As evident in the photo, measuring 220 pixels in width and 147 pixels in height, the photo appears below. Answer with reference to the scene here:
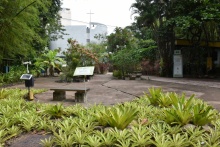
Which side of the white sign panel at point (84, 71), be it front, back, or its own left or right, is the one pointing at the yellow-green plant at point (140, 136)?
front

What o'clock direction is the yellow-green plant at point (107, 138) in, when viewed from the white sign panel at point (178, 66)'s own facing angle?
The yellow-green plant is roughly at 12 o'clock from the white sign panel.

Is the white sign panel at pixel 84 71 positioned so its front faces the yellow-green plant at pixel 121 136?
yes

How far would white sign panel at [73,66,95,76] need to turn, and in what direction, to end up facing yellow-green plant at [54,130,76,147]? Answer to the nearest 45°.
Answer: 0° — it already faces it

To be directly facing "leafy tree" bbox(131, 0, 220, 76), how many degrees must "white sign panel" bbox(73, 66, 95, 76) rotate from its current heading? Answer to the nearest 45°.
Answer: approximately 135° to its left

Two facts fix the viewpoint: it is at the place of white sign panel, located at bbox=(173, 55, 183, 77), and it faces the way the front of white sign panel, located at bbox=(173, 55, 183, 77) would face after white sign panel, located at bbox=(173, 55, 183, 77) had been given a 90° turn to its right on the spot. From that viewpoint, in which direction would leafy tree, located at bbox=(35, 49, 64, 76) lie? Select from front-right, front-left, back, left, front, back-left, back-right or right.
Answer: front

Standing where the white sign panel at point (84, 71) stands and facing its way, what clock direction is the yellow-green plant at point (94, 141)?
The yellow-green plant is roughly at 12 o'clock from the white sign panel.

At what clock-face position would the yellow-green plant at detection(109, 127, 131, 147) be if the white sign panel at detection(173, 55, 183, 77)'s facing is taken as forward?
The yellow-green plant is roughly at 12 o'clock from the white sign panel.

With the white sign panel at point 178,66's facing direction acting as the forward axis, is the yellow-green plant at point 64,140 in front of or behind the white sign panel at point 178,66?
in front

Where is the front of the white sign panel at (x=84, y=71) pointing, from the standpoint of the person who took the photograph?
facing the viewer

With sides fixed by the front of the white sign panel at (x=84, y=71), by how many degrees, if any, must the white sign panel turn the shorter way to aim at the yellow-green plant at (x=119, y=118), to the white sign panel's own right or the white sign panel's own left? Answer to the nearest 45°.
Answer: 0° — it already faces it
